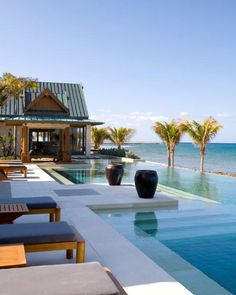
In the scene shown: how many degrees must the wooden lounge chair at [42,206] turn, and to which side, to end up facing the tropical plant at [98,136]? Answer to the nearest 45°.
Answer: approximately 90° to its left

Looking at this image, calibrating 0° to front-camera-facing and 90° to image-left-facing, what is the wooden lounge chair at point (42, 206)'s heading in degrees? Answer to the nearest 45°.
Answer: approximately 270°

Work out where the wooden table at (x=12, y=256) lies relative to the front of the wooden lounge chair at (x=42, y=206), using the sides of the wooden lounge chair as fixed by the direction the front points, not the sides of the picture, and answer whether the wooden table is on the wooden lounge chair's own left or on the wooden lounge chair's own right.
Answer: on the wooden lounge chair's own right

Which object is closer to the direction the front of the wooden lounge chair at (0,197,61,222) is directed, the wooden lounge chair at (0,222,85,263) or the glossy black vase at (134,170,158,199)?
the glossy black vase

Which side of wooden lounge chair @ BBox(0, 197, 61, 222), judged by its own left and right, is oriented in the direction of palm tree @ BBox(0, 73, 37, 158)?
left

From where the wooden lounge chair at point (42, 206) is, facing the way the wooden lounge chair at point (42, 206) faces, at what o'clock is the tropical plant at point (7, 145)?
The tropical plant is roughly at 9 o'clock from the wooden lounge chair.

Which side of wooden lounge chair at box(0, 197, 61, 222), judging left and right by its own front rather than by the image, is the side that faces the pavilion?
left

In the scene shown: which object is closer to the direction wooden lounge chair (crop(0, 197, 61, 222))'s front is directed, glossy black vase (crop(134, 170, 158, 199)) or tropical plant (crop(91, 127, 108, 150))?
the glossy black vase

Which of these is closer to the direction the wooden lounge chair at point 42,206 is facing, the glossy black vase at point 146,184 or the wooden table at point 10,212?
the glossy black vase

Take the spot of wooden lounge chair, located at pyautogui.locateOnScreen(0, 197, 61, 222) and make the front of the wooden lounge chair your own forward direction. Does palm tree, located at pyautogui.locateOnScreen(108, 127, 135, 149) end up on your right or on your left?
on your left

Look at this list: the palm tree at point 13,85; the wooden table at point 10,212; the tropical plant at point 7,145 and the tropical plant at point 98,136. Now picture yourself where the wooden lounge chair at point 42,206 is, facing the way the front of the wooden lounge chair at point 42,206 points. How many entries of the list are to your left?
3

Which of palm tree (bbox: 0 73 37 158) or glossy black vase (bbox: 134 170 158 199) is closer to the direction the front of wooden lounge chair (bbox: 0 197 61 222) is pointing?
the glossy black vase

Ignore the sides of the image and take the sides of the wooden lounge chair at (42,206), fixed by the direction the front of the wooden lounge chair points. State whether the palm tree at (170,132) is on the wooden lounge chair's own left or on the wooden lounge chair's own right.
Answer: on the wooden lounge chair's own left

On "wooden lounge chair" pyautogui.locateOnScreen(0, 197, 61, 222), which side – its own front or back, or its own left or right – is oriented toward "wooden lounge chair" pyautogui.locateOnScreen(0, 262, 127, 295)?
right
